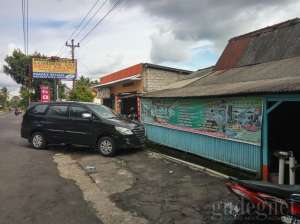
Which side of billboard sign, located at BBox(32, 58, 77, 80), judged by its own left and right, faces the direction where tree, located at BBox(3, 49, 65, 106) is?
back

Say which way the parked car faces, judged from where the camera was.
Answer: facing the viewer and to the right of the viewer

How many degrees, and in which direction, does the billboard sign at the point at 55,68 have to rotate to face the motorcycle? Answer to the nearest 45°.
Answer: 0° — it already faces it

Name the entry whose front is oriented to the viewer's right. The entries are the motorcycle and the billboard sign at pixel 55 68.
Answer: the motorcycle

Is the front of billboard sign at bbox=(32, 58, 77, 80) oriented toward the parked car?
yes

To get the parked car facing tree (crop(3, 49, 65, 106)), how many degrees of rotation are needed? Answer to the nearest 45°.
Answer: approximately 135° to its left

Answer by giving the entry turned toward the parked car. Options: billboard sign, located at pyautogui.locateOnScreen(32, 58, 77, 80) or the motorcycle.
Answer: the billboard sign

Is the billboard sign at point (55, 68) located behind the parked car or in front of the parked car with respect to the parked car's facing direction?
behind

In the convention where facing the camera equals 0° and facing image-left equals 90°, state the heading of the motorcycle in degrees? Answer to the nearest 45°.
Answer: approximately 270°

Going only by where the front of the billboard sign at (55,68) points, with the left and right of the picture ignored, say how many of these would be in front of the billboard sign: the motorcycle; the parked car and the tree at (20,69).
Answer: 2

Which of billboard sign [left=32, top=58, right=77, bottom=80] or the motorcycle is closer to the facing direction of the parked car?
the motorcycle

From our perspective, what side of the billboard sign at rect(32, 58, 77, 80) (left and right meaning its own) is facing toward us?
front

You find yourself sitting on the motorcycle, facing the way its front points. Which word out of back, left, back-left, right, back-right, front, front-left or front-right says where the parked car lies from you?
back-left
